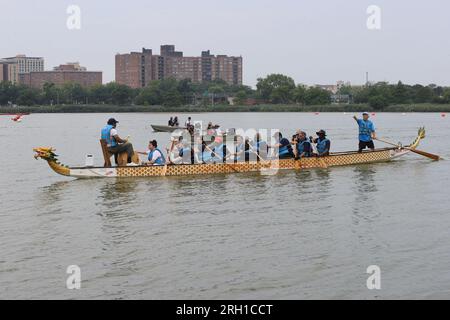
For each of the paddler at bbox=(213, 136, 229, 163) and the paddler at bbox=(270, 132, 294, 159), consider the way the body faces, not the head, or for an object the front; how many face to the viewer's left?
2

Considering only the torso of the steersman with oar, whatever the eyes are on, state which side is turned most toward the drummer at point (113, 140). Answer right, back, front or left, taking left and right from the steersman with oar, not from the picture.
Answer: right

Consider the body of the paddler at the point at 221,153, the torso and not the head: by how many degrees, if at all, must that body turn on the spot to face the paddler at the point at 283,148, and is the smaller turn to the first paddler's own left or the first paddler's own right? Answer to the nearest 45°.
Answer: approximately 180°

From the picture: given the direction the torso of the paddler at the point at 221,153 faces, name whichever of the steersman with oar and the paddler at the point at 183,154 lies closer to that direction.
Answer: the paddler

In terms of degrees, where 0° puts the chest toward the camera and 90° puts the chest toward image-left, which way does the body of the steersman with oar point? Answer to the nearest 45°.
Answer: approximately 45°

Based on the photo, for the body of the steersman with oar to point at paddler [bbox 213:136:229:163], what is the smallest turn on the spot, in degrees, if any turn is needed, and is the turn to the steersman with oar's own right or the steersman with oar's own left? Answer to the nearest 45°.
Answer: approximately 90° to the steersman with oar's own right

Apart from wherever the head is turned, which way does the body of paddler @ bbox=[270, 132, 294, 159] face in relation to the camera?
to the viewer's left

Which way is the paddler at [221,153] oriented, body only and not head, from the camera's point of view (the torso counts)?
to the viewer's left

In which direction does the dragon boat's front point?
to the viewer's left
